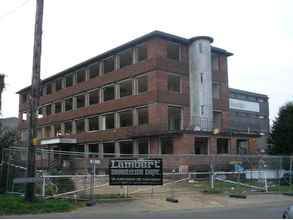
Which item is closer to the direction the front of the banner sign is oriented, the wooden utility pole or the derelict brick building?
the wooden utility pole

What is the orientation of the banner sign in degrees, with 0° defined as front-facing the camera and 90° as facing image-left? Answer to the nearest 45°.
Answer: approximately 0°

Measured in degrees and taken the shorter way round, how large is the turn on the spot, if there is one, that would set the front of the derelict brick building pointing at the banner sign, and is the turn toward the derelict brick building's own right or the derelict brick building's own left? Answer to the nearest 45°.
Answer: approximately 45° to the derelict brick building's own left

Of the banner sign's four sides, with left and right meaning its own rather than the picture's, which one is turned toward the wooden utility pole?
right

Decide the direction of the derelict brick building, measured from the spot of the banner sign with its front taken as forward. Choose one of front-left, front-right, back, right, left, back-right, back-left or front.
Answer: back
